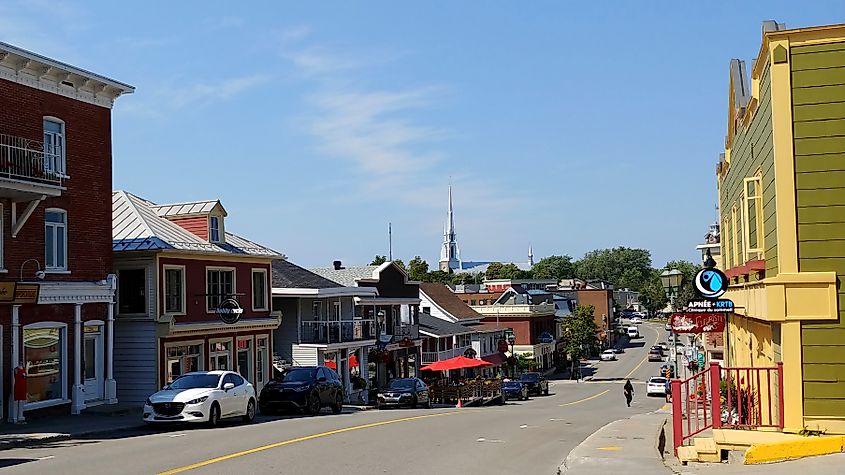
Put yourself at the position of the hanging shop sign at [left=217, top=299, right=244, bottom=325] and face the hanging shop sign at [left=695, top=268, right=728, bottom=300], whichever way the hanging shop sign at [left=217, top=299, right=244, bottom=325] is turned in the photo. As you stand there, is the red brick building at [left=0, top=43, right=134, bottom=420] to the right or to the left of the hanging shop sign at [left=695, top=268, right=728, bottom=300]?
right

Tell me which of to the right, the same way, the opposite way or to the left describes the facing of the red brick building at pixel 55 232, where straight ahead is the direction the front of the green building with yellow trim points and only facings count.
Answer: the opposite way

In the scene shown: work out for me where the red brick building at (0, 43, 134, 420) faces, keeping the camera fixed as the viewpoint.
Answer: facing the viewer and to the right of the viewer

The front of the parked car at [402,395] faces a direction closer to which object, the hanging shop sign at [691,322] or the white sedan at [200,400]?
the white sedan

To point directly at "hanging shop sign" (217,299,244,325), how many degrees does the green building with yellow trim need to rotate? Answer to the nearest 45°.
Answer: approximately 45° to its right

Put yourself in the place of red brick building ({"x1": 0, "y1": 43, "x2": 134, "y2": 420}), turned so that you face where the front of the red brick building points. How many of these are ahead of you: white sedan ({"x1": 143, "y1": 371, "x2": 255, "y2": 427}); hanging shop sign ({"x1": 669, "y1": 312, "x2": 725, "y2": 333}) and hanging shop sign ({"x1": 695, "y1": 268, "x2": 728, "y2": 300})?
3

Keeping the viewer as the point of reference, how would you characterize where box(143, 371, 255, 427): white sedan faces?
facing the viewer and to the left of the viewer

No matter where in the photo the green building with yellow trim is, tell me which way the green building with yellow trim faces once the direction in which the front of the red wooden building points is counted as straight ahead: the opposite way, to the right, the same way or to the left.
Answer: the opposite way

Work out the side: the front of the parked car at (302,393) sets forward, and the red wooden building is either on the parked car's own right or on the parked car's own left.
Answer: on the parked car's own right

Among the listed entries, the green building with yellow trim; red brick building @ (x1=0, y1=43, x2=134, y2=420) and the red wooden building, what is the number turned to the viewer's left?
1

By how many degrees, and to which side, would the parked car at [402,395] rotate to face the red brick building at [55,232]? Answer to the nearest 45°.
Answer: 0° — it already faces it

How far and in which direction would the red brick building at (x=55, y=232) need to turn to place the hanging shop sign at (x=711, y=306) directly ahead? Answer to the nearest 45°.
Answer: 0° — it already faces it

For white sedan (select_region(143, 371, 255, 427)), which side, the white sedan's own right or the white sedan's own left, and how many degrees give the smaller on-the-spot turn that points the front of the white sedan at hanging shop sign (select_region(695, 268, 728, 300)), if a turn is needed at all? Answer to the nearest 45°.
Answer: approximately 90° to the white sedan's own left

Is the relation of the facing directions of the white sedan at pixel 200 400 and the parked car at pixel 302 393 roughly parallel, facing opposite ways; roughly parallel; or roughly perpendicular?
roughly parallel

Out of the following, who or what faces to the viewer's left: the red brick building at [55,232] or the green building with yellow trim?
the green building with yellow trim

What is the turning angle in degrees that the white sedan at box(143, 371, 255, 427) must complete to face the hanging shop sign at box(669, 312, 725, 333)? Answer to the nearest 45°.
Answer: approximately 90° to its left
